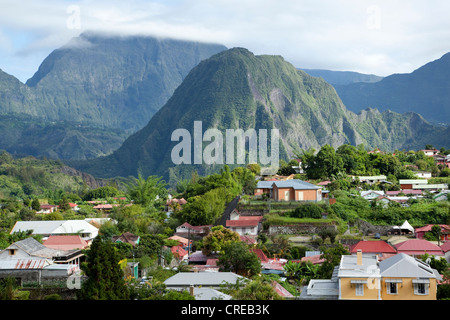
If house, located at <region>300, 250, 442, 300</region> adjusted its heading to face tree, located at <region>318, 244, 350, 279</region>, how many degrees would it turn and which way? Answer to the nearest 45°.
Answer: approximately 180°

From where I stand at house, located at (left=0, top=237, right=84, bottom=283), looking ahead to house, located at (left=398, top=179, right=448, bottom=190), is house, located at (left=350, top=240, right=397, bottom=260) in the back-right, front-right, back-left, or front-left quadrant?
front-right

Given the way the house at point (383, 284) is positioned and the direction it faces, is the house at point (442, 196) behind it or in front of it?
behind

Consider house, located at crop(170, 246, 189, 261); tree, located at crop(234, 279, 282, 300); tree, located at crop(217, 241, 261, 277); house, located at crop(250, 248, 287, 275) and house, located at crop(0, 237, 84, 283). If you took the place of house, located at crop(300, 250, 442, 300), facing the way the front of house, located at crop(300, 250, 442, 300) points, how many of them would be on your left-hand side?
0

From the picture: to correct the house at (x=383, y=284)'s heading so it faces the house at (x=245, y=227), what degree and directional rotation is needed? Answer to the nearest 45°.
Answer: approximately 135° to its right

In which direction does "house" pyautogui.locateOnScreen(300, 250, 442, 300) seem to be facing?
toward the camera

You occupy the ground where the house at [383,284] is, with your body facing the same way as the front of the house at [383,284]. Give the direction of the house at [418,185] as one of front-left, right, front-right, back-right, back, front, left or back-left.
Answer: back

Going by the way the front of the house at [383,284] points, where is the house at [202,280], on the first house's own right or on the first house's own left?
on the first house's own right

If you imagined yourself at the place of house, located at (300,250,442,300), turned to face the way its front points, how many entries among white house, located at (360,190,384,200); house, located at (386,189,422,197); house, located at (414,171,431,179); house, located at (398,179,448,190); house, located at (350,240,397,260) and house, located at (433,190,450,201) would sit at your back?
6

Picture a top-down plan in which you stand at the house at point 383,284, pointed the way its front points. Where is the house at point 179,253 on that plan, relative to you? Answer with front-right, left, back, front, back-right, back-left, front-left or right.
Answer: back-right

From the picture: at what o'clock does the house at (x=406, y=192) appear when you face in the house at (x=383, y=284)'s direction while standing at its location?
the house at (x=406, y=192) is roughly at 6 o'clock from the house at (x=383, y=284).

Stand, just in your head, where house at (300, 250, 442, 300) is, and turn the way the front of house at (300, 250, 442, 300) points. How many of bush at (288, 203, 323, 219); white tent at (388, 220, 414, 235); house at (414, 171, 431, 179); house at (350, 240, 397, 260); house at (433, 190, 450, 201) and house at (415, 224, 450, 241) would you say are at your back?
6

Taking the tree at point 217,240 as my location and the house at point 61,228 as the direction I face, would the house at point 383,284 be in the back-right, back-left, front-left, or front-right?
back-left

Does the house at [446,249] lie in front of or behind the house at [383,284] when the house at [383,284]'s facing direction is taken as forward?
behind

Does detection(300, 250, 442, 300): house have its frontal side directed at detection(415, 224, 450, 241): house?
no

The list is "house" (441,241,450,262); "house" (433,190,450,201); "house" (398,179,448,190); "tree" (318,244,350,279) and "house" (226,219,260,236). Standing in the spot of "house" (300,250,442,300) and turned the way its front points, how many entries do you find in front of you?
0

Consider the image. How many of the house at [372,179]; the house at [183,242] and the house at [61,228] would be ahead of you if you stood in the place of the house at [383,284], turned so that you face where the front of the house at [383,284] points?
0

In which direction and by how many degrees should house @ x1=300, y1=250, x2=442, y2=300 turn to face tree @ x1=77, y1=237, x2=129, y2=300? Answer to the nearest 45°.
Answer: approximately 90° to its right

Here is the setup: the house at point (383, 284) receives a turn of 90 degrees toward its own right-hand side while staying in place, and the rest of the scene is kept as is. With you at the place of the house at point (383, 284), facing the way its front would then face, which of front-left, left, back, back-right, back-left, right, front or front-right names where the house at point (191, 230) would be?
front-right
